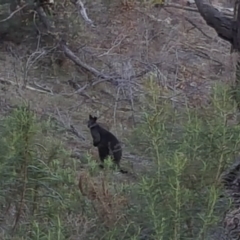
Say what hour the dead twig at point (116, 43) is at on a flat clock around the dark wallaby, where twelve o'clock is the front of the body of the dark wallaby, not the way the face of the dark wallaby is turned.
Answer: The dead twig is roughly at 3 o'clock from the dark wallaby.

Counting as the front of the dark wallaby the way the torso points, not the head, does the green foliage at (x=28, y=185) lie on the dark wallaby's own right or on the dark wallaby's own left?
on the dark wallaby's own left

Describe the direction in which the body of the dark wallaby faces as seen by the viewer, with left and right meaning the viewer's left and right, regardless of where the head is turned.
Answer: facing to the left of the viewer
